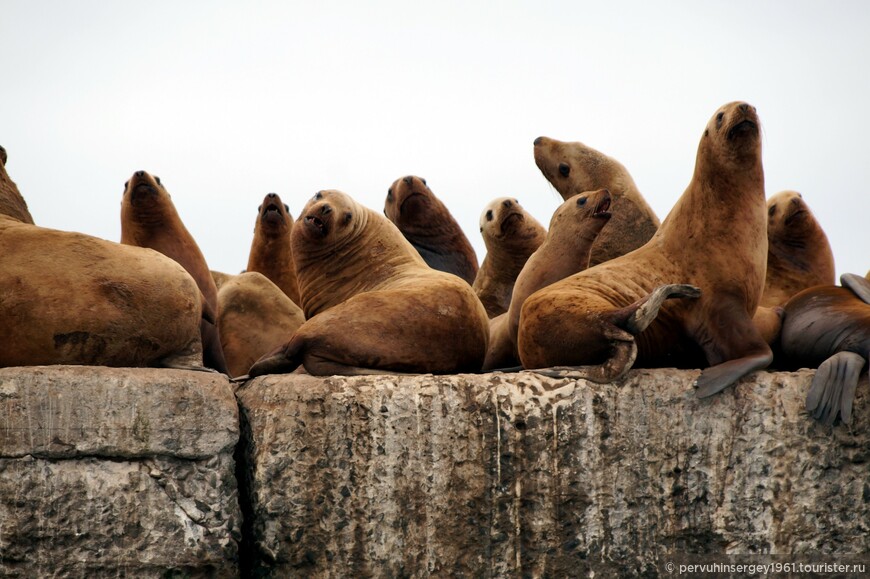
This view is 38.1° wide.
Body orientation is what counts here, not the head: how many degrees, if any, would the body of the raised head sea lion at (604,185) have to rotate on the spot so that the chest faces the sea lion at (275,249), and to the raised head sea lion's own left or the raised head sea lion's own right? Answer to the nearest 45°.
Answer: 0° — it already faces it

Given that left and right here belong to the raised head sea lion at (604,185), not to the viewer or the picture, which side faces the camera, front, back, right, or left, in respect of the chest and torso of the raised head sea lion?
left

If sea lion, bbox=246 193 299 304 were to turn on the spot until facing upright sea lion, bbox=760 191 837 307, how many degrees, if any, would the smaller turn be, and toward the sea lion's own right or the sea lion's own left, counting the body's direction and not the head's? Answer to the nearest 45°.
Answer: approximately 45° to the sea lion's own left

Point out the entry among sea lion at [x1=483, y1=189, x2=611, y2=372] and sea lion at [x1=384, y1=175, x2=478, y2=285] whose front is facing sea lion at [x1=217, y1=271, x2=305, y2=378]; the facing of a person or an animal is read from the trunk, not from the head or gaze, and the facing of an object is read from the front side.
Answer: sea lion at [x1=384, y1=175, x2=478, y2=285]

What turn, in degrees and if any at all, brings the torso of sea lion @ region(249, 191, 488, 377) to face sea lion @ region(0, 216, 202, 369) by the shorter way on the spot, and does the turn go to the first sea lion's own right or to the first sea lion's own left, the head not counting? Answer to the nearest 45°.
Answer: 0° — it already faces it

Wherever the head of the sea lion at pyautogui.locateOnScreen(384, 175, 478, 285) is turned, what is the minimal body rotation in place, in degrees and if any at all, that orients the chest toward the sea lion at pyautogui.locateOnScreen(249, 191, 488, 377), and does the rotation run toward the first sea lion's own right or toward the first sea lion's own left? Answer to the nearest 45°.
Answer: approximately 45° to the first sea lion's own left

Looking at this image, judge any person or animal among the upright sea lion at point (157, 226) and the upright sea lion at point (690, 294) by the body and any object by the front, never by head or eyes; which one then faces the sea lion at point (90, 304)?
the upright sea lion at point (157, 226)

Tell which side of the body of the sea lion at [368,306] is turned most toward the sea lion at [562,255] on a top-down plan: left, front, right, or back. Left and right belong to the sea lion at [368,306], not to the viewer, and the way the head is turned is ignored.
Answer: back

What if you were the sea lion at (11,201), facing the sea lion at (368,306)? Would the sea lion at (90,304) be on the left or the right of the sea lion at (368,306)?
right

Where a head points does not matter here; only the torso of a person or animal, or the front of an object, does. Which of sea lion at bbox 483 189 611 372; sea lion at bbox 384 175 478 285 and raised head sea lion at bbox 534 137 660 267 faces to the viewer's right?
sea lion at bbox 483 189 611 372

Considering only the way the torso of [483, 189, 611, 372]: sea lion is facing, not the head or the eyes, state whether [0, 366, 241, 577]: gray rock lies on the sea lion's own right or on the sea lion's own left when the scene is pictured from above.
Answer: on the sea lion's own right

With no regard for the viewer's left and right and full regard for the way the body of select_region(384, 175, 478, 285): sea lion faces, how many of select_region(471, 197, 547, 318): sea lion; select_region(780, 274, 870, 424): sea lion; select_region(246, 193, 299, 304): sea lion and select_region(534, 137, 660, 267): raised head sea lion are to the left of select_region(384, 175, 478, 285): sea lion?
3
